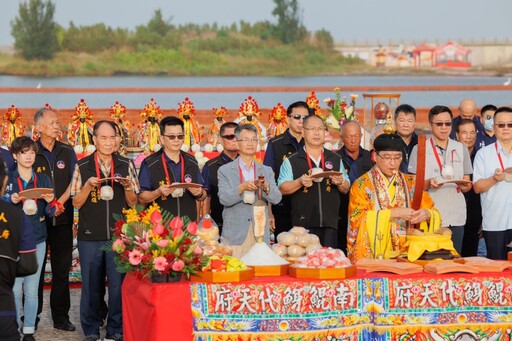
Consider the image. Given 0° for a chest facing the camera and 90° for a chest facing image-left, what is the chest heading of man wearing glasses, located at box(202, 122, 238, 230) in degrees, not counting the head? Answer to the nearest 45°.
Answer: approximately 315°

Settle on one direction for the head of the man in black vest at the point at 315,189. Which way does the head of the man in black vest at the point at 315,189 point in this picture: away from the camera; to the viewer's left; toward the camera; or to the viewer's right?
toward the camera

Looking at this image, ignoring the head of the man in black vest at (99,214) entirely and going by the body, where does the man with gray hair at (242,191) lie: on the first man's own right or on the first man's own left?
on the first man's own left

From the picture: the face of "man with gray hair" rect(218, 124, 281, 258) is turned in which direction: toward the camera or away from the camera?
toward the camera

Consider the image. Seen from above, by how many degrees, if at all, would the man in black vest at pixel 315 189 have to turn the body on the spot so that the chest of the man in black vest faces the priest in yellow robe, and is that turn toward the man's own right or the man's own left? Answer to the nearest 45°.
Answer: approximately 45° to the man's own left

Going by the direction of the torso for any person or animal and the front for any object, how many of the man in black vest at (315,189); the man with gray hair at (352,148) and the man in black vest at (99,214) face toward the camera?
3

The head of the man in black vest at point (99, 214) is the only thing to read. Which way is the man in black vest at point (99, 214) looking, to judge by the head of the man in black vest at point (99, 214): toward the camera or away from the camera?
toward the camera

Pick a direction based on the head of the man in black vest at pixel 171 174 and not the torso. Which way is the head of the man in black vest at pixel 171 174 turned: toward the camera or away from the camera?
toward the camera

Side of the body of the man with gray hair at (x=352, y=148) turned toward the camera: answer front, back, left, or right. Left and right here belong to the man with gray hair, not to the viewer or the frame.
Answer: front

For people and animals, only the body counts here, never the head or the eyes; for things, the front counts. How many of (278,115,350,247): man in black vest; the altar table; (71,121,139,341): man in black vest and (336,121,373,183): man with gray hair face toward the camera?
4

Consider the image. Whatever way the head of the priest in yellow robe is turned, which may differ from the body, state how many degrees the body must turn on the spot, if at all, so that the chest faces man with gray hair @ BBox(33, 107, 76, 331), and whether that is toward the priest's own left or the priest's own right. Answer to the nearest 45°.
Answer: approximately 135° to the priest's own right

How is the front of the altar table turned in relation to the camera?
facing the viewer

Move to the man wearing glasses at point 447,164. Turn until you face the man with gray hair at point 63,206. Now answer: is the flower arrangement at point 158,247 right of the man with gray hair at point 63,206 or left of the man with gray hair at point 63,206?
left

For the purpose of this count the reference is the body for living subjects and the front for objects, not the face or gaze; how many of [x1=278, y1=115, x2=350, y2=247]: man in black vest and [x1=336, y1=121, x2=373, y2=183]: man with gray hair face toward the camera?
2
